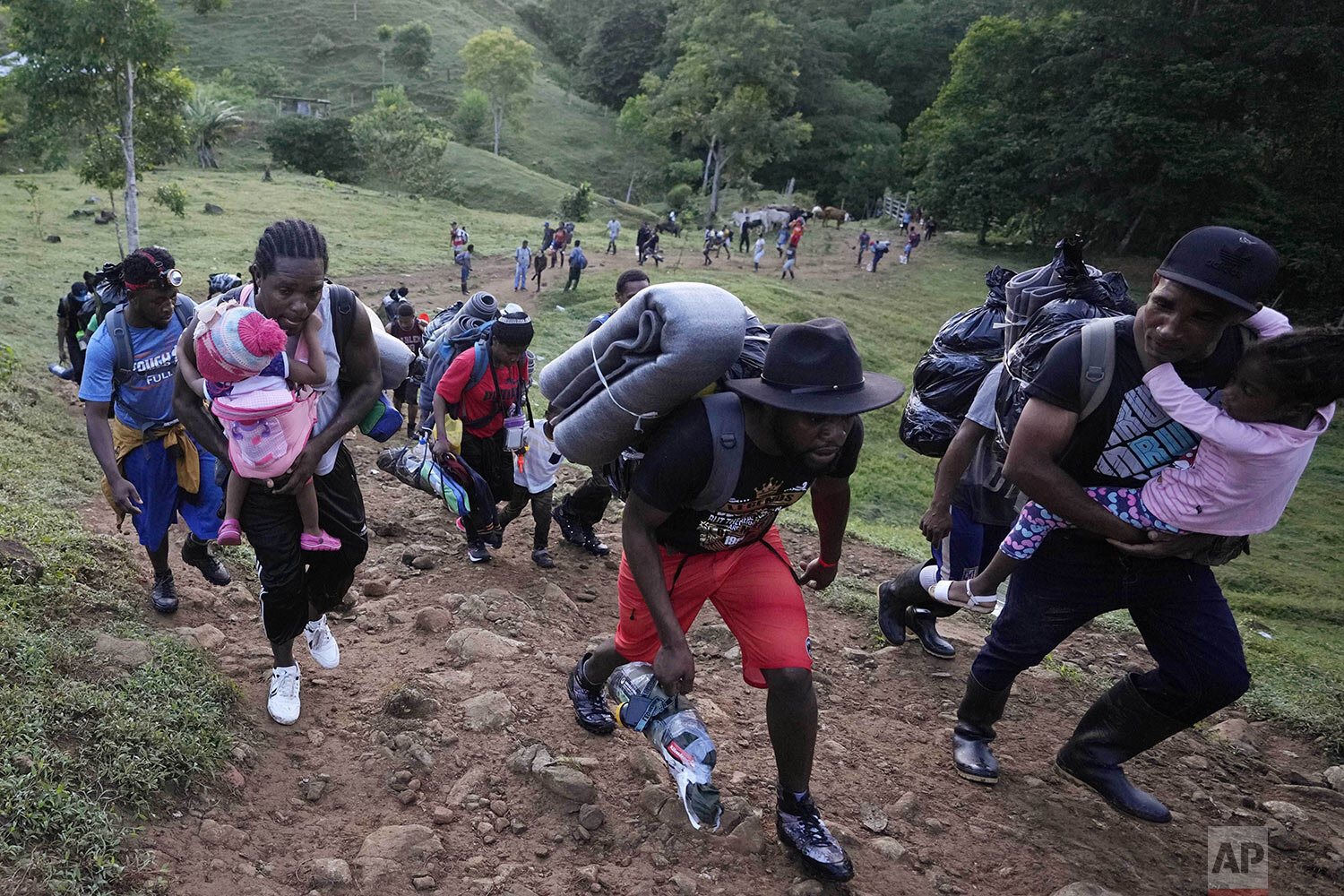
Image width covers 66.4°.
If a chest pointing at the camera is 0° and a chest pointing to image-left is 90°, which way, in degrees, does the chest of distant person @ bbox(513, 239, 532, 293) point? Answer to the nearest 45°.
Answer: approximately 0°

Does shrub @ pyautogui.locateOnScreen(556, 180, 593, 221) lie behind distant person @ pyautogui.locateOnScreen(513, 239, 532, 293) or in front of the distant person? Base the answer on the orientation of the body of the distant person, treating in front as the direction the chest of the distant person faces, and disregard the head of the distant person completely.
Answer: behind

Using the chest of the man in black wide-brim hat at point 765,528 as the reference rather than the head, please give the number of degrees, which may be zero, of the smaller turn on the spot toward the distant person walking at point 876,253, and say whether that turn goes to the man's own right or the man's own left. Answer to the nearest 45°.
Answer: approximately 135° to the man's own left

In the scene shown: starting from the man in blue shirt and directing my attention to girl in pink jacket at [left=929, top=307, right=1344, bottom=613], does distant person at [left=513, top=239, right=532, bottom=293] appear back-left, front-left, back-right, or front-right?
back-left

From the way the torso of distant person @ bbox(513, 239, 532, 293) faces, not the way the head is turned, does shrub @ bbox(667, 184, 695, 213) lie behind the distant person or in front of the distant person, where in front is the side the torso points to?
behind

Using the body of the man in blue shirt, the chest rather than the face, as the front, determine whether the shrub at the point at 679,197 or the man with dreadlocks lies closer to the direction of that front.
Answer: the man with dreadlocks

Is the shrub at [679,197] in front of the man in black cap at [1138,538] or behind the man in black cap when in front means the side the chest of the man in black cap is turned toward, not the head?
behind
